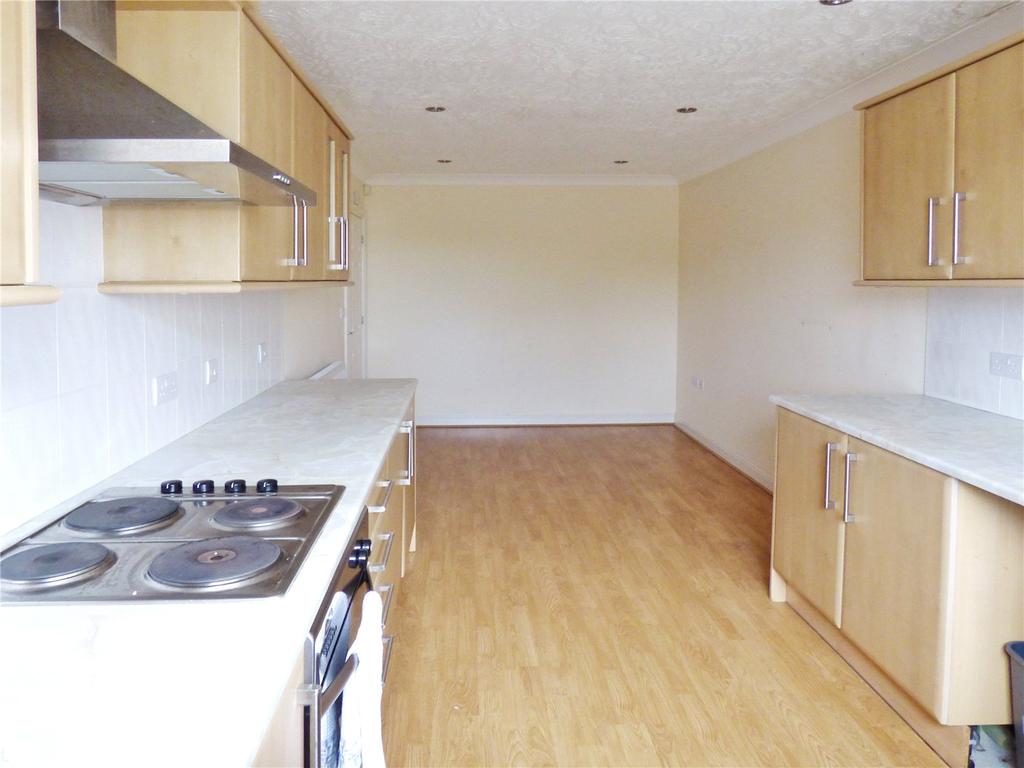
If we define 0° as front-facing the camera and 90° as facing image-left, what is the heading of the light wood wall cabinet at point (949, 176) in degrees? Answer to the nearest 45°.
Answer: approximately 45°

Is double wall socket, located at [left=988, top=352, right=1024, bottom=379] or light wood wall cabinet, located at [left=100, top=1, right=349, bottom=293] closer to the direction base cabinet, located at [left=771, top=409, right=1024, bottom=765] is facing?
the light wood wall cabinet

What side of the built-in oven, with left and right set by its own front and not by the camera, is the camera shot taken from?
right

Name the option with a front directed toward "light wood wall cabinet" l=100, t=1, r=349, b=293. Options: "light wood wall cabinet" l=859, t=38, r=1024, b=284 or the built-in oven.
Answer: "light wood wall cabinet" l=859, t=38, r=1024, b=284

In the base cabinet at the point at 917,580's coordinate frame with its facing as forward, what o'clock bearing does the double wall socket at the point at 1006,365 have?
The double wall socket is roughly at 5 o'clock from the base cabinet.

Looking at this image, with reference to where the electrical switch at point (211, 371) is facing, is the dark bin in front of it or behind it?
in front

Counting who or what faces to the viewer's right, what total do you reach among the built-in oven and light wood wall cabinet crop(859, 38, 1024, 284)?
1

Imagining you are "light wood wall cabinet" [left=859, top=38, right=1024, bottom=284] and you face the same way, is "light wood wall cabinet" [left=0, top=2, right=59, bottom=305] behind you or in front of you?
in front

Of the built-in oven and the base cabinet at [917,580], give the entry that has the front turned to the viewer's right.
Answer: the built-in oven

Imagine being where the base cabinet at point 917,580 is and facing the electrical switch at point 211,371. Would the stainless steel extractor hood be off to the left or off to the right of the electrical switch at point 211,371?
left

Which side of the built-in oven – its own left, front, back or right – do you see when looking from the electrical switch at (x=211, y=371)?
left
